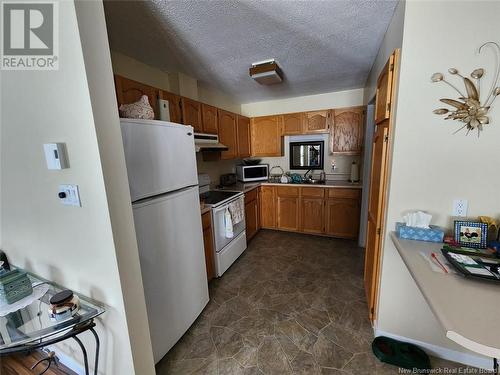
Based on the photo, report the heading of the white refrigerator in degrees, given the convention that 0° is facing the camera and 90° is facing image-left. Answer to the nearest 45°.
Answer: approximately 315°

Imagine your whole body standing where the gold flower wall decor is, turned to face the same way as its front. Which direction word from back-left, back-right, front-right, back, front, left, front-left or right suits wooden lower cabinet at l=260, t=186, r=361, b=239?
back-right

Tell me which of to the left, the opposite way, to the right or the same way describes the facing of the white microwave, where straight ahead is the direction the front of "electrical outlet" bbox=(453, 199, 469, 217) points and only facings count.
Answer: to the left

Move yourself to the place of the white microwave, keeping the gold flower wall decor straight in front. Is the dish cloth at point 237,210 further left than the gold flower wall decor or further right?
right

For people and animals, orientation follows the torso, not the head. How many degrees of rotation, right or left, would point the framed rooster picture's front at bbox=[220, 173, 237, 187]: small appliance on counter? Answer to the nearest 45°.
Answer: approximately 90° to its right

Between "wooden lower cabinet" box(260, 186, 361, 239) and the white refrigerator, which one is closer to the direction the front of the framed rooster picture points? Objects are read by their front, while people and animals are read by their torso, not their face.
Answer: the white refrigerator

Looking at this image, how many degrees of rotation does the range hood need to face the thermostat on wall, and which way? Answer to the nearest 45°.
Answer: approximately 90° to its right

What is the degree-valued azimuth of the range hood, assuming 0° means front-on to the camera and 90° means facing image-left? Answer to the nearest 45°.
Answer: approximately 315°

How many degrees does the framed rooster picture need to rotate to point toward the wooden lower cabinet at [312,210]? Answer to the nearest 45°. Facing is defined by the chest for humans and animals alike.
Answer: approximately 135° to its right
